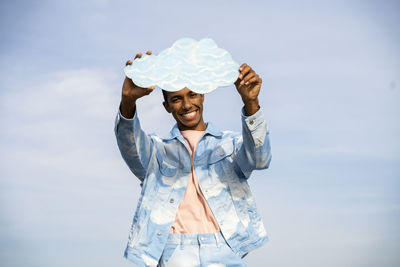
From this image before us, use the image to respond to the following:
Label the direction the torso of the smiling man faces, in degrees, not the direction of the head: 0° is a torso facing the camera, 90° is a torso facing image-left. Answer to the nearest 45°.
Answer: approximately 0°
